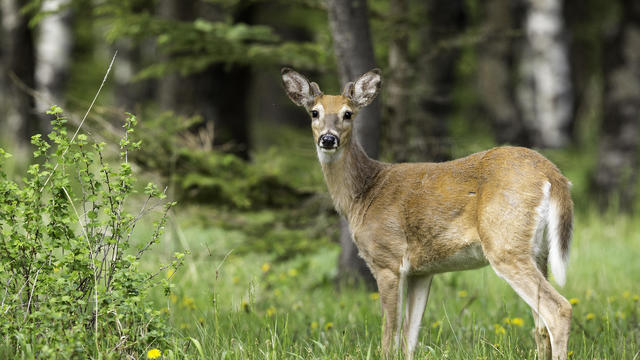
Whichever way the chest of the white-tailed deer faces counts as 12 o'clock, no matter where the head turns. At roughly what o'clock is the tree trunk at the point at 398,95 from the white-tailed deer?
The tree trunk is roughly at 3 o'clock from the white-tailed deer.

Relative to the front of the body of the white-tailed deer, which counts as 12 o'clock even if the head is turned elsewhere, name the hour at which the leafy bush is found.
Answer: The leafy bush is roughly at 11 o'clock from the white-tailed deer.

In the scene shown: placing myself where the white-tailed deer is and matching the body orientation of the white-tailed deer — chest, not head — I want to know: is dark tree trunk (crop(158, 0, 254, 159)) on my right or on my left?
on my right

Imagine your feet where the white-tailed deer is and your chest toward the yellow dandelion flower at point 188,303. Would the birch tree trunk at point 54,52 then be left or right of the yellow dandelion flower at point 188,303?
right

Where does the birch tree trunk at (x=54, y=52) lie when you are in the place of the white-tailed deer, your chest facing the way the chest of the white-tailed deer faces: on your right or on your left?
on your right

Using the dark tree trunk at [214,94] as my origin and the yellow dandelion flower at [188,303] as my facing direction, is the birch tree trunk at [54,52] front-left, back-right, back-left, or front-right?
back-right

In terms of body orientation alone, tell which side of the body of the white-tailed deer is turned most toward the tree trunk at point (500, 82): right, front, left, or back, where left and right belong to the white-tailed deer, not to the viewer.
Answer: right

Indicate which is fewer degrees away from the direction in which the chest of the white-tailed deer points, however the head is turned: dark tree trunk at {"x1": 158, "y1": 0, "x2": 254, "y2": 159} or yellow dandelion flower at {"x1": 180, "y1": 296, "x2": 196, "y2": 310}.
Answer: the yellow dandelion flower

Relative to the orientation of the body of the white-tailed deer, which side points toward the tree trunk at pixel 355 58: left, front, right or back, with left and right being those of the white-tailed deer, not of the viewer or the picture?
right

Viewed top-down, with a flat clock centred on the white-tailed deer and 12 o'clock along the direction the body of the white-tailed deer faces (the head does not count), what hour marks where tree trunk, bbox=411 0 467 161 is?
The tree trunk is roughly at 3 o'clock from the white-tailed deer.

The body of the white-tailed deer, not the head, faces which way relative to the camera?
to the viewer's left
